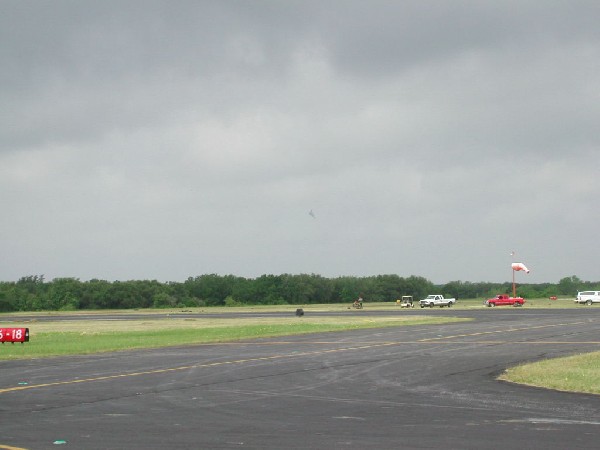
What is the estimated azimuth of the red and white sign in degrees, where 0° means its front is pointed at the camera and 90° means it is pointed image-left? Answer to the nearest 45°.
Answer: approximately 0°
